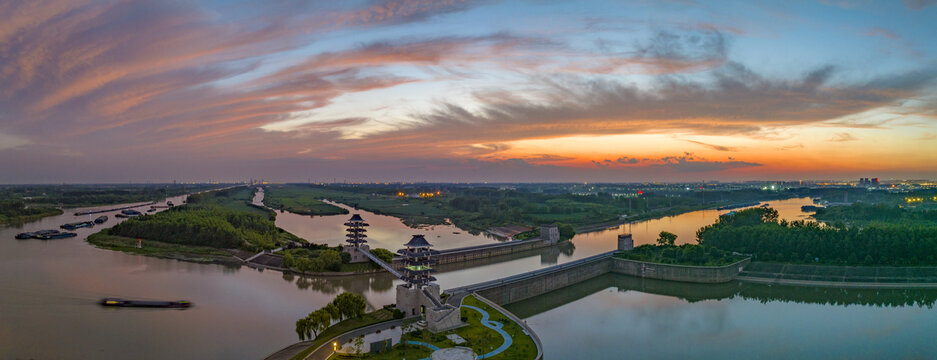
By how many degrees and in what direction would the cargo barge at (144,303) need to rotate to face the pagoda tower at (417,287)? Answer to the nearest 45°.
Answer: approximately 45° to its right

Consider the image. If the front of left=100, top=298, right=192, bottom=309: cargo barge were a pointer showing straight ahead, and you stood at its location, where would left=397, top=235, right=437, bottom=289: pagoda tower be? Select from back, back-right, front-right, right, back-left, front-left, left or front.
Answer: front-right

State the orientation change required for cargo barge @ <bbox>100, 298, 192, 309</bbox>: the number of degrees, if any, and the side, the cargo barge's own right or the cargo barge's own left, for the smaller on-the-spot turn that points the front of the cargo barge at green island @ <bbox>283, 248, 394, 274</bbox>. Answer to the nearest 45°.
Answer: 0° — it already faces it

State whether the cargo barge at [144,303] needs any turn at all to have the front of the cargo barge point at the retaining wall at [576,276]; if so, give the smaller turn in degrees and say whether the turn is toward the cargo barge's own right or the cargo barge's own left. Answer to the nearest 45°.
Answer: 0° — it already faces it

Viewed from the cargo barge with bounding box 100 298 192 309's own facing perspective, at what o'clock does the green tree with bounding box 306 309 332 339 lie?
The green tree is roughly at 2 o'clock from the cargo barge.

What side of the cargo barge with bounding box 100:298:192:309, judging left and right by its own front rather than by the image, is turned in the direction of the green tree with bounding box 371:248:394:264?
front

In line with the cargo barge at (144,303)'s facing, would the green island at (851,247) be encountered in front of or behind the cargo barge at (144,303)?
in front

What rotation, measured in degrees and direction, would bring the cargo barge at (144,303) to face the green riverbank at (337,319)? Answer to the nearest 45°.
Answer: approximately 45° to its right
